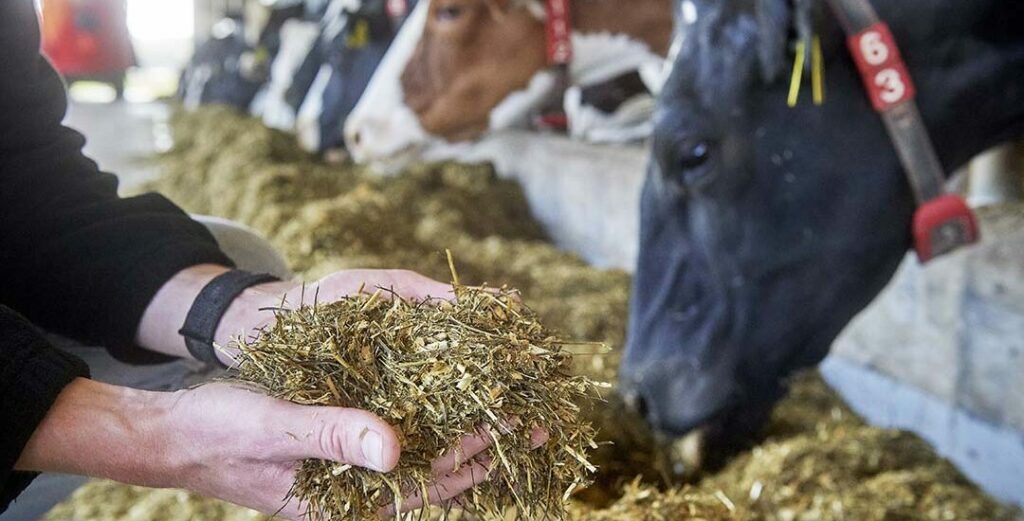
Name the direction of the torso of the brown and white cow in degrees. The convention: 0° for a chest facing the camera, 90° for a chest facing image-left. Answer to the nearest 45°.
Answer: approximately 90°

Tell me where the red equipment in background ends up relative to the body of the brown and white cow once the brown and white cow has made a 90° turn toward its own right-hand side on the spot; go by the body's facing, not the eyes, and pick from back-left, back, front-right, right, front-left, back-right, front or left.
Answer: front-left
